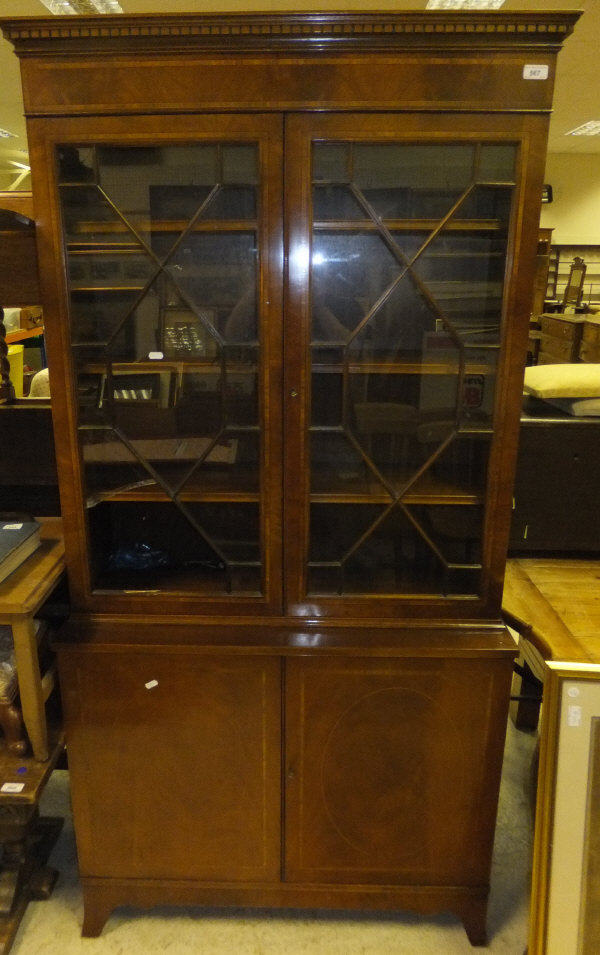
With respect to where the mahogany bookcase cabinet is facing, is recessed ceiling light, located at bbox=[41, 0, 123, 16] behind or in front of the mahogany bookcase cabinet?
behind

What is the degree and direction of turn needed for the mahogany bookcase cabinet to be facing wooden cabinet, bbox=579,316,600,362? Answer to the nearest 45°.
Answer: approximately 135° to its left

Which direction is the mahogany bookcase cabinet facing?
toward the camera

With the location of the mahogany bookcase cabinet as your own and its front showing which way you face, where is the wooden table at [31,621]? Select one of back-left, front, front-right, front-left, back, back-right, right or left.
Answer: right

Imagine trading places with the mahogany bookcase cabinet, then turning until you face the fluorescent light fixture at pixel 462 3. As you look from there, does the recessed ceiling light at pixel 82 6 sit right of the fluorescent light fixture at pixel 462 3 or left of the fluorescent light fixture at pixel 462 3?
left
